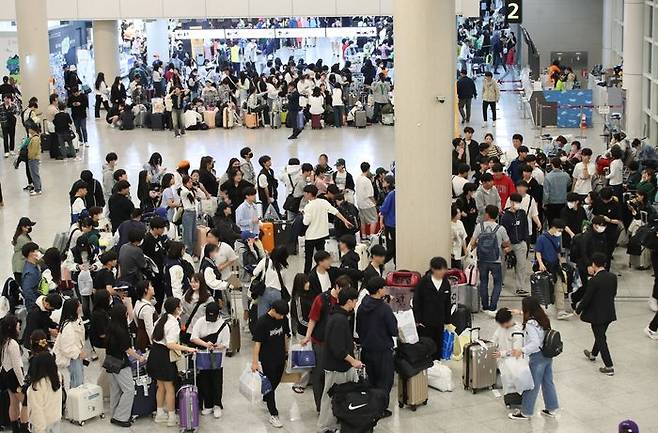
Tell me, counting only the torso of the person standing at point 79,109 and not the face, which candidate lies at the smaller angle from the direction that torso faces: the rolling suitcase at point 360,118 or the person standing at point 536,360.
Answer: the person standing

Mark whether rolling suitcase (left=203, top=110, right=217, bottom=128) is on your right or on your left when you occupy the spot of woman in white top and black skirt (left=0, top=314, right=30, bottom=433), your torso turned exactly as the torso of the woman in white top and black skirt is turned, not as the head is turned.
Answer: on your left

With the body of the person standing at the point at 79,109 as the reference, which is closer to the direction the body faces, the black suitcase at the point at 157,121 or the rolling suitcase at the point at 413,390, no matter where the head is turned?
the rolling suitcase

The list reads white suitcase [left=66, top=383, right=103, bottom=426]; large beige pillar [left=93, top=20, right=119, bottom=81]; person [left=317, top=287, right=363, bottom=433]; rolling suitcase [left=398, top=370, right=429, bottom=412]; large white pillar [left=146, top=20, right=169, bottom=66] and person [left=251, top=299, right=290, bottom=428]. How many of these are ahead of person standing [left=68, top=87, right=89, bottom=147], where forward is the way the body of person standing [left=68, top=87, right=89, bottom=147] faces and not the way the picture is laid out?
4
